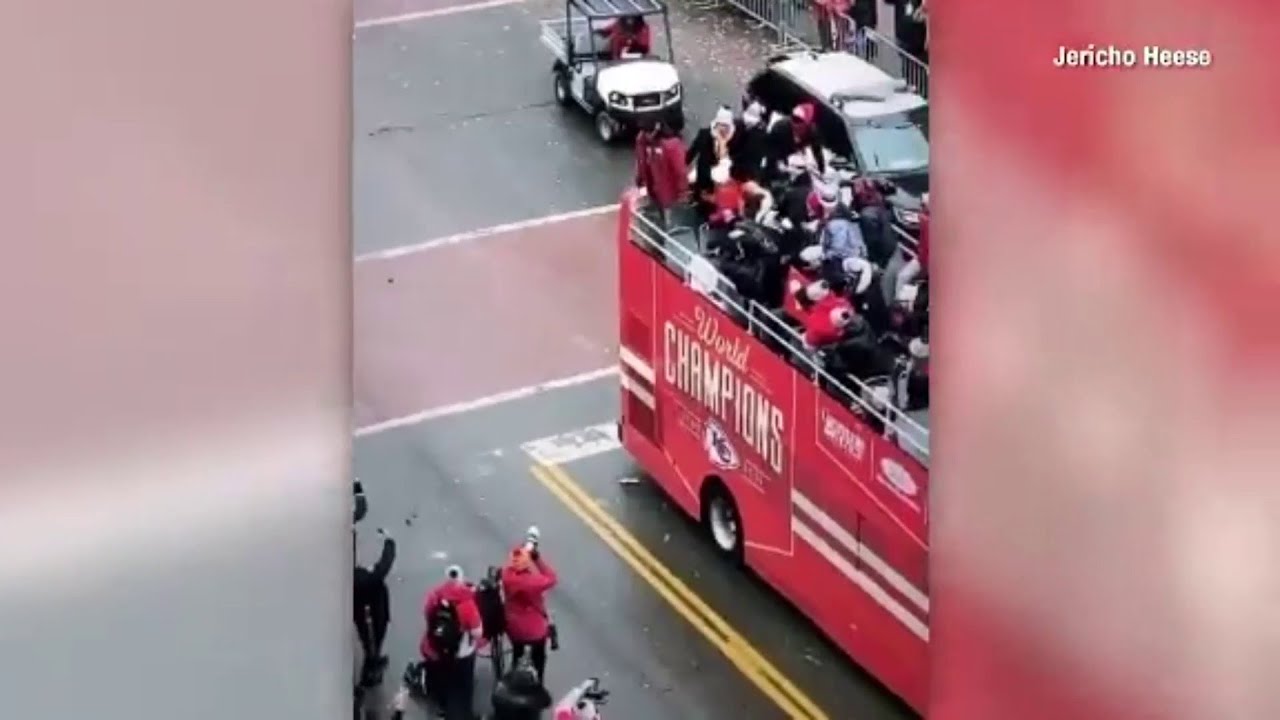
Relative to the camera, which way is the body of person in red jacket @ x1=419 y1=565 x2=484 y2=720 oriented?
away from the camera
